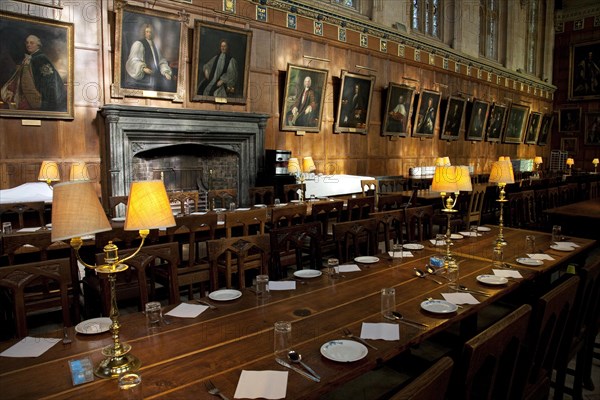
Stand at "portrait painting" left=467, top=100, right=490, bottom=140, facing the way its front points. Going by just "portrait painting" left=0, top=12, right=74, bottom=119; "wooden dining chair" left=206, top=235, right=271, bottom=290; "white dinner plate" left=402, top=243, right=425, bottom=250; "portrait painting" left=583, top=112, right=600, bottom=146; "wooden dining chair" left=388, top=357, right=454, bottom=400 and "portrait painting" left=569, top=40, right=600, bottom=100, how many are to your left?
2

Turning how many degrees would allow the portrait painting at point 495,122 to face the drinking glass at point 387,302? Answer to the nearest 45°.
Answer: approximately 45° to its right

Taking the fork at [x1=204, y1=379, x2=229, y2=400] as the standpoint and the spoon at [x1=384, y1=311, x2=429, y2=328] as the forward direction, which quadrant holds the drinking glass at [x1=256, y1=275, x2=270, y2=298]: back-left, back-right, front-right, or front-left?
front-left

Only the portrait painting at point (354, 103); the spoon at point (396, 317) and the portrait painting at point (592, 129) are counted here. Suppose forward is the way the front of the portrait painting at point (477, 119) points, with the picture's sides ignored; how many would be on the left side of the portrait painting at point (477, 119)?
1

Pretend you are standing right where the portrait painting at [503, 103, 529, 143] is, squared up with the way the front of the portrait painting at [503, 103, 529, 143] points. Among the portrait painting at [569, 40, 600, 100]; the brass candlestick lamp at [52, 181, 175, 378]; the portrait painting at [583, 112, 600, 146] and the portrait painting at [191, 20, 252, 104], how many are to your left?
2

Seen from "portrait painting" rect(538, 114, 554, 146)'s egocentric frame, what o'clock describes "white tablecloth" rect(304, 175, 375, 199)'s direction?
The white tablecloth is roughly at 2 o'clock from the portrait painting.

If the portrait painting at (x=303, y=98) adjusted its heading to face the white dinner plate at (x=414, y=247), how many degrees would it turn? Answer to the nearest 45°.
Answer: approximately 45° to its right

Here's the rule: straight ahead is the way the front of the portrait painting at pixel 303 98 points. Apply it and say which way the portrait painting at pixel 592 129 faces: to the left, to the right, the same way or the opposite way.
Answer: to the right

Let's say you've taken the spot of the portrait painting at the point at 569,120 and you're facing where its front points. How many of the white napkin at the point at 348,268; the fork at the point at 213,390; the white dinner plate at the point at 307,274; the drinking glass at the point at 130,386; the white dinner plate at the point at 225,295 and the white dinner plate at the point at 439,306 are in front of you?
6

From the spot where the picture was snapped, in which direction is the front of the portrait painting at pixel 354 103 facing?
facing the viewer and to the right of the viewer

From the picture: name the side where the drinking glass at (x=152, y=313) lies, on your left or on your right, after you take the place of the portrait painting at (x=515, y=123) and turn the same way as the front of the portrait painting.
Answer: on your right

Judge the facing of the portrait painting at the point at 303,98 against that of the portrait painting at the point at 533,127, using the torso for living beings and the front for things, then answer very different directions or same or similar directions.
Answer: same or similar directions

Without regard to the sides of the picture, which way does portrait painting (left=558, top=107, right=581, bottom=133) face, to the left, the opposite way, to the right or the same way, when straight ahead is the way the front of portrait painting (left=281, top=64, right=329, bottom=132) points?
to the right

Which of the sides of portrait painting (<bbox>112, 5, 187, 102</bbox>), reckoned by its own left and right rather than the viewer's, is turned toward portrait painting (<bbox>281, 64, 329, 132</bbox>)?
left

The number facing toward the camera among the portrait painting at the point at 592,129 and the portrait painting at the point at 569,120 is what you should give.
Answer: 2

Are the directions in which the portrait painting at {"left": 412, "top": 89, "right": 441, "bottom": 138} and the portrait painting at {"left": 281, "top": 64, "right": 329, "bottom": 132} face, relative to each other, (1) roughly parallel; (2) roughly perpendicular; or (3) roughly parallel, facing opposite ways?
roughly parallel

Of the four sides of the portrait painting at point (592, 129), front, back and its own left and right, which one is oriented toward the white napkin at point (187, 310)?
front

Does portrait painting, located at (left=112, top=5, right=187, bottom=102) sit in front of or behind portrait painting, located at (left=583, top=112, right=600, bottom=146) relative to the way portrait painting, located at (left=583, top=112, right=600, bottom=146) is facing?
in front

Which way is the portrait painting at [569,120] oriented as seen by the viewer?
toward the camera

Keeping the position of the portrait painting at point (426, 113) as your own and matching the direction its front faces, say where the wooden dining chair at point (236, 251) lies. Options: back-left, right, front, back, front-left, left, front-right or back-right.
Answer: front-right

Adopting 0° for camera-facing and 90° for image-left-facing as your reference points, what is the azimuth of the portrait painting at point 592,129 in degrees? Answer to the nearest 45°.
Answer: approximately 0°

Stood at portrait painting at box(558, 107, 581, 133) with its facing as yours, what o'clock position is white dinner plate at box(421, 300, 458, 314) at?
The white dinner plate is roughly at 12 o'clock from the portrait painting.

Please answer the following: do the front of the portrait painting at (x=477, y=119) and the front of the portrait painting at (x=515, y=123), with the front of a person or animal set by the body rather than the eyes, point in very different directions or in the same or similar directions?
same or similar directions
